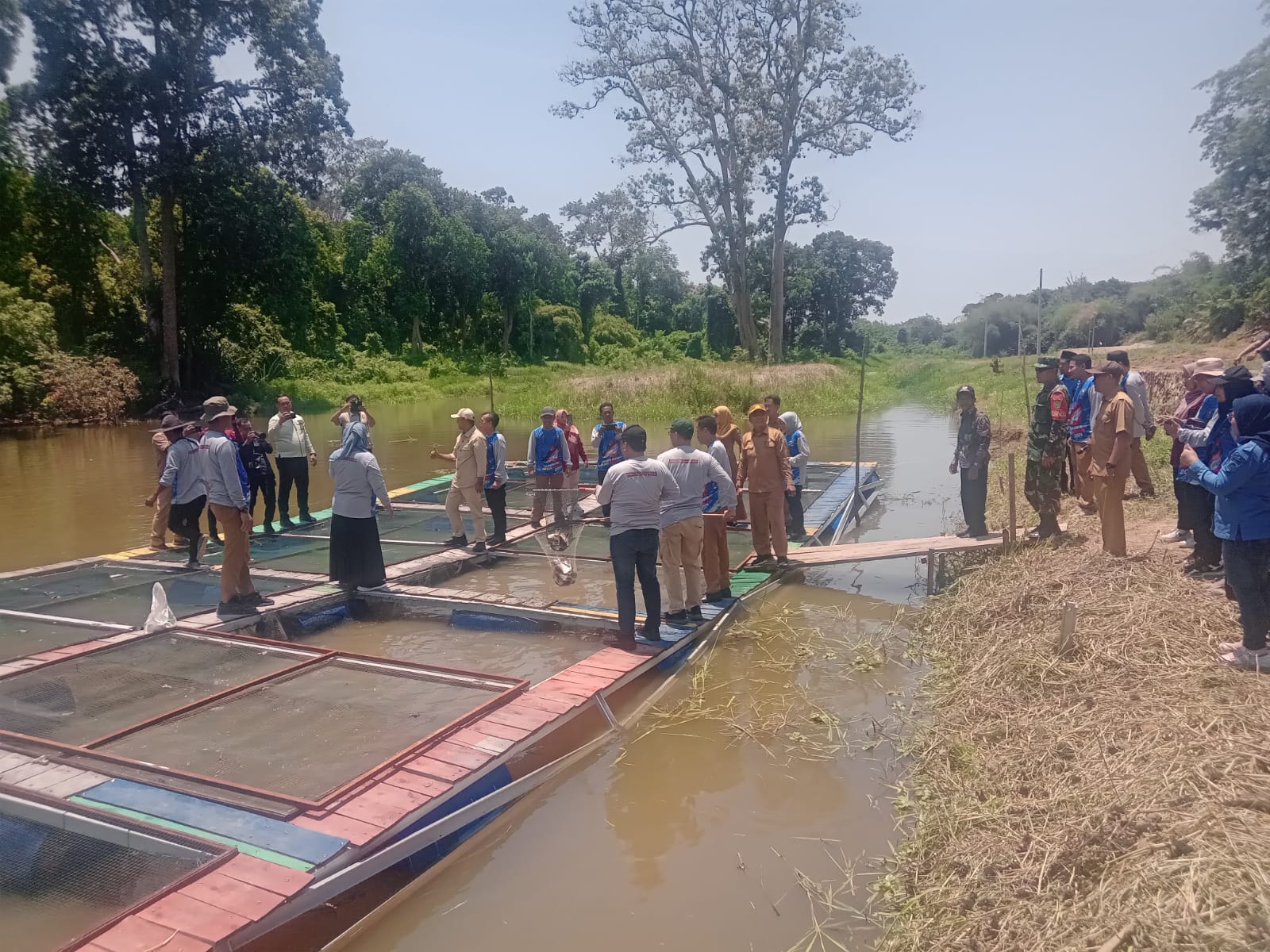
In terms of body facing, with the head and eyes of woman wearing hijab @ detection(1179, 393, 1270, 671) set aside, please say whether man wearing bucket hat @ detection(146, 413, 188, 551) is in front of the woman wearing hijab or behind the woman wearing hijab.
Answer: in front

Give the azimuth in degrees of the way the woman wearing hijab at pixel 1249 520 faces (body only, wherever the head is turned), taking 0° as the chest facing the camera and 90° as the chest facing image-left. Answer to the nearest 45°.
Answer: approximately 90°

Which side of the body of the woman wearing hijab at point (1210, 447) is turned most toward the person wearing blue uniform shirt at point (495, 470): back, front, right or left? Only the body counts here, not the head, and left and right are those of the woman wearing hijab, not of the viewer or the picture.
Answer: front

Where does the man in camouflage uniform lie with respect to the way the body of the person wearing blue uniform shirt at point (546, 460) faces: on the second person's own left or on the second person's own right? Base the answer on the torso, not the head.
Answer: on the second person's own left

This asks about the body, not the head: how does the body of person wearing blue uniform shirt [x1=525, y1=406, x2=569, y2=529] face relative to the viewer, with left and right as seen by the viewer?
facing the viewer

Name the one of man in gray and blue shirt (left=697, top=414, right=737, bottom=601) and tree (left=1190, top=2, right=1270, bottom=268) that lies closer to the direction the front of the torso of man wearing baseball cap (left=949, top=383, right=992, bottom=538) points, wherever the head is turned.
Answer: the man in gray and blue shirt

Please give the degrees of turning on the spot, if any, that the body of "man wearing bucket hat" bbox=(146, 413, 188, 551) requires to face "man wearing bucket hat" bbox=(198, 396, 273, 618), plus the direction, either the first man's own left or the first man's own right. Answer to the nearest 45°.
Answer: approximately 90° to the first man's own right

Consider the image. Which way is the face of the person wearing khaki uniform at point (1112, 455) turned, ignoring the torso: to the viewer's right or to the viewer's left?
to the viewer's left

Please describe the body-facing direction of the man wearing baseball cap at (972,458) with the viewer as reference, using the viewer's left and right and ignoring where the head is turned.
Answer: facing the viewer and to the left of the viewer

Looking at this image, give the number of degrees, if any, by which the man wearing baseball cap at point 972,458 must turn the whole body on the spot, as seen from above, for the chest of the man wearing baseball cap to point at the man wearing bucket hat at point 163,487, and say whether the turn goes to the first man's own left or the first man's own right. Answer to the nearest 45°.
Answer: approximately 45° to the first man's own right

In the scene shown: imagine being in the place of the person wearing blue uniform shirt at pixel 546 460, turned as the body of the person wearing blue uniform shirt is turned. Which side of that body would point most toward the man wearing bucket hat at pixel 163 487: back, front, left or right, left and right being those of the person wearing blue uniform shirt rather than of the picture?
right

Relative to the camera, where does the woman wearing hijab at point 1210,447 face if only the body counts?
to the viewer's left

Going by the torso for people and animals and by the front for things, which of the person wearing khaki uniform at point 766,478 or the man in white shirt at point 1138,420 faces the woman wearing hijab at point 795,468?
the man in white shirt

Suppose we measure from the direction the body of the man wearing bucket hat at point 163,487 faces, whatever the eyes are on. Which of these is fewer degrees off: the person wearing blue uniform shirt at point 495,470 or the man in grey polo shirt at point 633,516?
the person wearing blue uniform shirt

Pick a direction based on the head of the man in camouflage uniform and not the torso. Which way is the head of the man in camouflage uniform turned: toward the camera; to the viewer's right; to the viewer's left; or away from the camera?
to the viewer's left

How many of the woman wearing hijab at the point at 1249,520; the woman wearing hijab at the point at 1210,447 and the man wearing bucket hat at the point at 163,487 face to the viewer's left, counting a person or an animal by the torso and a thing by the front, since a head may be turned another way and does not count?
2

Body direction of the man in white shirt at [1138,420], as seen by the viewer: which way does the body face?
to the viewer's left
